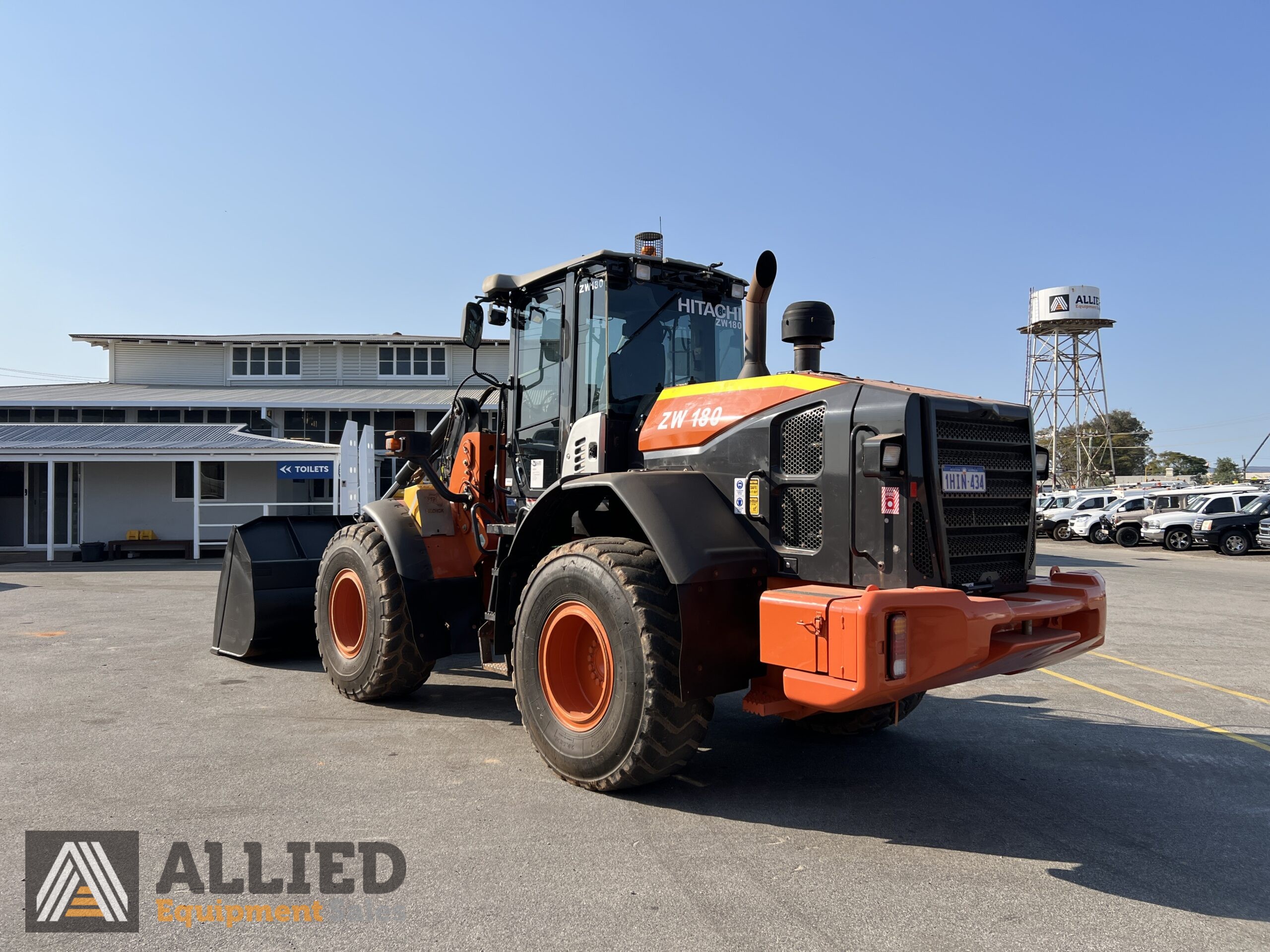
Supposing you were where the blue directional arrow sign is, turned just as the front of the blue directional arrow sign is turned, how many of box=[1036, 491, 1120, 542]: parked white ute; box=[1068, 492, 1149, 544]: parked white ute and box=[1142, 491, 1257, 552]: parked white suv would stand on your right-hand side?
0

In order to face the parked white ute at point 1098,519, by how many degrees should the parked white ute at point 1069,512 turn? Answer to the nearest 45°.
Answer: approximately 90° to its left

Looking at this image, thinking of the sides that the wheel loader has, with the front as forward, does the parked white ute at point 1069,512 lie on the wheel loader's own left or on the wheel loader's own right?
on the wheel loader's own right

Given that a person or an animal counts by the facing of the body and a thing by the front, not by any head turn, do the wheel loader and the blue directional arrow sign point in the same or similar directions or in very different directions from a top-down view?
very different directions

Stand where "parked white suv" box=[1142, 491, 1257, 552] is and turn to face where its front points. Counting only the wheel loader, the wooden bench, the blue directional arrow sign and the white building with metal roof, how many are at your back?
0

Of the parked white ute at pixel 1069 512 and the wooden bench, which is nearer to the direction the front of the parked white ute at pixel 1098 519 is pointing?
the wooden bench

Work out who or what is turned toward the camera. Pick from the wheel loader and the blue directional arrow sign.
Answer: the blue directional arrow sign

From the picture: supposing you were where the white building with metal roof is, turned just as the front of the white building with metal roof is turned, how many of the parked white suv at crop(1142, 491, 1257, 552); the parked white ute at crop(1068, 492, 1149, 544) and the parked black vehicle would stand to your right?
0

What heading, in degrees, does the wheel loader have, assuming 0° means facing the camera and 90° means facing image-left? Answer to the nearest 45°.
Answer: approximately 135°

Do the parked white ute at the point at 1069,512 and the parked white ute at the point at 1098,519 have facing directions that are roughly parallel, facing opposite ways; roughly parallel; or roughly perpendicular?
roughly parallel

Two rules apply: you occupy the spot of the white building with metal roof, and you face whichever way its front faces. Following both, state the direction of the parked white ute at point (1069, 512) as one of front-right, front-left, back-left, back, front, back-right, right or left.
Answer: left

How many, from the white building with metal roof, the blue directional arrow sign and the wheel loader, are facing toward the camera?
2

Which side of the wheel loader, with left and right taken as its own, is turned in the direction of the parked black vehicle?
right

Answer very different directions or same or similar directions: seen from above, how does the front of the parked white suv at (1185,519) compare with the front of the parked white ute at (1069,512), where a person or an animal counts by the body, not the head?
same or similar directions

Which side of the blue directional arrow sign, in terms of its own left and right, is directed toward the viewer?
front
